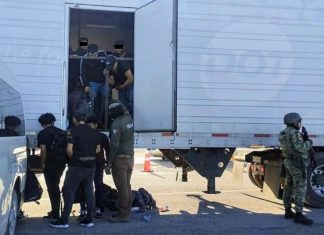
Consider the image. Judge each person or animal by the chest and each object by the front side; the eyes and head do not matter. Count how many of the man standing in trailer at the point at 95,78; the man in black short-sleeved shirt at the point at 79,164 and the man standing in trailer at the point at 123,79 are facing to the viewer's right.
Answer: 0

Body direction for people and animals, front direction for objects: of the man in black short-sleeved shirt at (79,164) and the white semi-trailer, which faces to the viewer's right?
the white semi-trailer

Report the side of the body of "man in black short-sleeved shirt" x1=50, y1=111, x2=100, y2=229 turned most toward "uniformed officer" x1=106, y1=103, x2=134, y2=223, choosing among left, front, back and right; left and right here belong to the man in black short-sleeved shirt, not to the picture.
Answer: right

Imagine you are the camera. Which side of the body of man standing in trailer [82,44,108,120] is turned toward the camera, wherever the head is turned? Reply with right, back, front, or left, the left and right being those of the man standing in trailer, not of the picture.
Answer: front

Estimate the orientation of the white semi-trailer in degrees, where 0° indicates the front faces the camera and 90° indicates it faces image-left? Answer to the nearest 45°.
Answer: approximately 270°

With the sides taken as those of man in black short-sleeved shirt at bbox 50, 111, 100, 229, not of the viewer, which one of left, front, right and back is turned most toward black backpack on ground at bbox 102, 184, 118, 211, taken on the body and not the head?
right

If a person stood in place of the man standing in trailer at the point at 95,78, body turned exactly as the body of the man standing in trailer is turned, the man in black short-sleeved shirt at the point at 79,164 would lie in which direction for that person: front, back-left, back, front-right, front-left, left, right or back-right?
front

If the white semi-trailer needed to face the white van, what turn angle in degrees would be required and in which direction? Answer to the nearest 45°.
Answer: approximately 135° to its right

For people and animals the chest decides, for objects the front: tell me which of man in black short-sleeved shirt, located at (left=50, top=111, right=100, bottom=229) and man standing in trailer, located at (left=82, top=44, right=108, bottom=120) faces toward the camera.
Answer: the man standing in trailer

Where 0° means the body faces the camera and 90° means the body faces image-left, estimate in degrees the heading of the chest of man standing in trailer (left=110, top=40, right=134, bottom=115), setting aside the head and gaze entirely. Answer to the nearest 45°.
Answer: approximately 45°

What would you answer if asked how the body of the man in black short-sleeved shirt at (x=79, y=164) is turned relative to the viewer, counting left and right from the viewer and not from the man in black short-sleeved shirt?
facing away from the viewer and to the left of the viewer

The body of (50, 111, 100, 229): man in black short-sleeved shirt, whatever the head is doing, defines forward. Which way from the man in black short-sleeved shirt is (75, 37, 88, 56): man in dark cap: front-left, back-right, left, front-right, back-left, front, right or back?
front-right

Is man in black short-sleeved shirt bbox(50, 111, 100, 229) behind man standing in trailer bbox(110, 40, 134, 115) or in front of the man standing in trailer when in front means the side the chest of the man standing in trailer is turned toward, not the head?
in front
